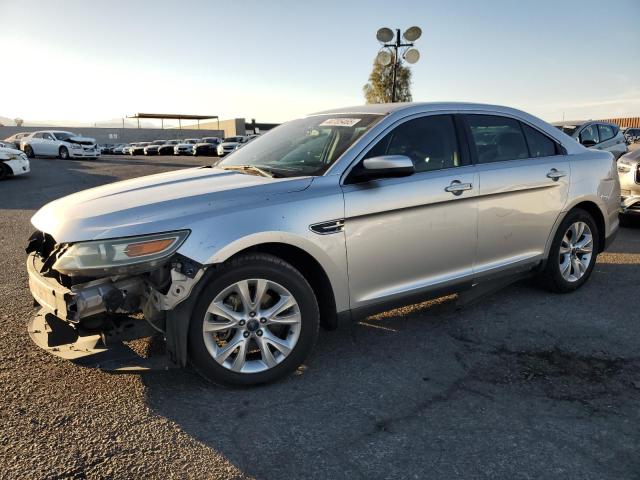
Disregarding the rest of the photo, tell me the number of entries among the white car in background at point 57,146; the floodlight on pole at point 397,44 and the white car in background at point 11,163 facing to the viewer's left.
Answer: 0

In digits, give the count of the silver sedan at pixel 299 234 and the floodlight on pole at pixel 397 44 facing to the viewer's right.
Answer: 0

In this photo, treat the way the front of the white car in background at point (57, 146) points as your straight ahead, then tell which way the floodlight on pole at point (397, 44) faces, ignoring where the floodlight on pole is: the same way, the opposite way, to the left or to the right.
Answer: to the right

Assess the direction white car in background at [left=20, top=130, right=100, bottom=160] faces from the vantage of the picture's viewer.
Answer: facing the viewer and to the right of the viewer

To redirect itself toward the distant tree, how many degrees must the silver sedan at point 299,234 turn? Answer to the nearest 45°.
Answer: approximately 135° to its right

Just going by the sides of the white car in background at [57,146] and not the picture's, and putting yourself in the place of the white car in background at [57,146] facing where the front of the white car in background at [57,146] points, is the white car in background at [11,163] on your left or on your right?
on your right

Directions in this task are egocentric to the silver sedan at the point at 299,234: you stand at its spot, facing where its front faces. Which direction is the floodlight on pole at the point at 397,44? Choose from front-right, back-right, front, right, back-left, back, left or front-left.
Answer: back-right

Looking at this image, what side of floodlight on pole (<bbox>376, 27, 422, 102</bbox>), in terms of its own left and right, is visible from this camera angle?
front

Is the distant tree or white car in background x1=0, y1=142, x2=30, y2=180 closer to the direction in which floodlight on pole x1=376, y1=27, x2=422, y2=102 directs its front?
the white car in background

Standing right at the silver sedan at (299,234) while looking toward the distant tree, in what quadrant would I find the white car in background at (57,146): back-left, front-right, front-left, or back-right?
front-left
